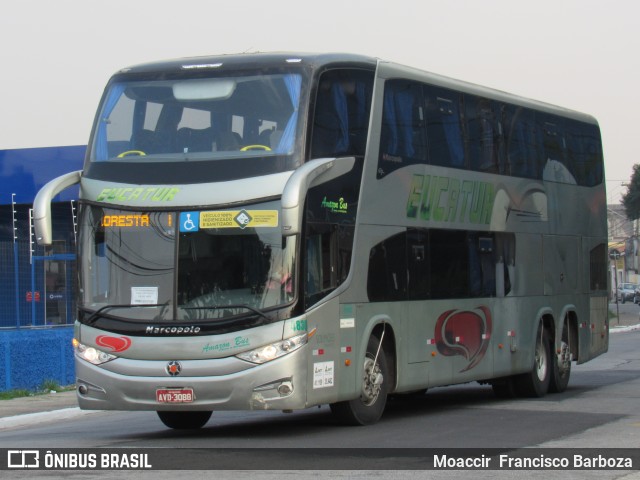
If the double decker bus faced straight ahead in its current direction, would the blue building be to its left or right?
on its right

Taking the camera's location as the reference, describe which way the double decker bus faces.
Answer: facing the viewer and to the left of the viewer

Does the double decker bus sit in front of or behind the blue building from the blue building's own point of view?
in front

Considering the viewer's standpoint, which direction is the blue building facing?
facing the viewer

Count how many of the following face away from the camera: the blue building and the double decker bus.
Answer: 0
